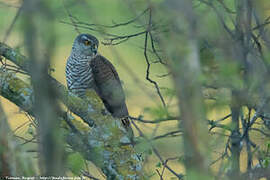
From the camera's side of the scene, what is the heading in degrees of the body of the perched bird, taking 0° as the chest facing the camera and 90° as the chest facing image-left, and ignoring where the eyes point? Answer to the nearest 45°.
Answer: approximately 45°
